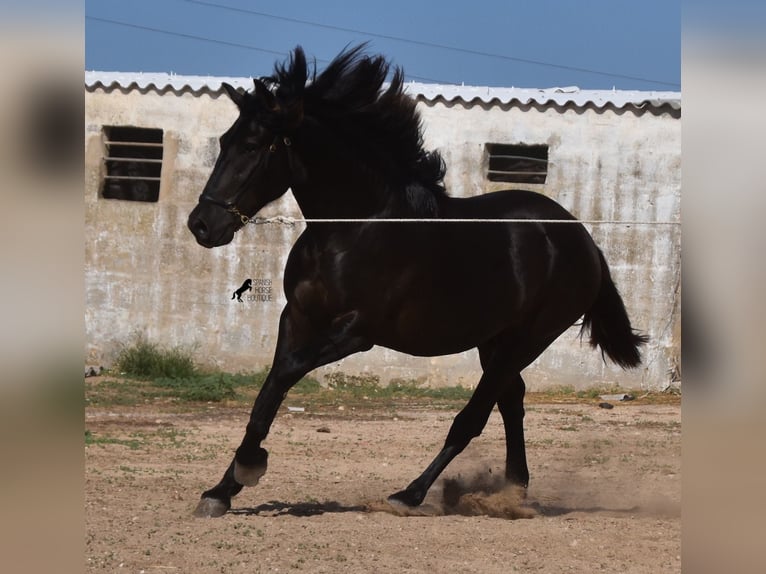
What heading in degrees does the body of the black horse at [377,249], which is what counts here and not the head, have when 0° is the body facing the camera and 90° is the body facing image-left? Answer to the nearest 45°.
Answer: approximately 90°
